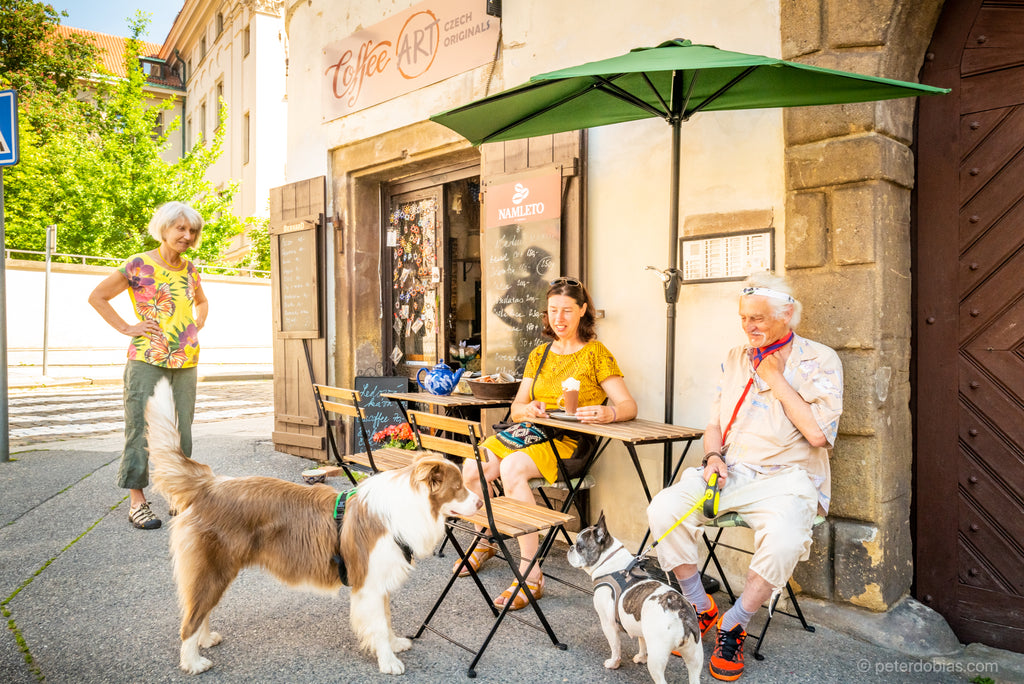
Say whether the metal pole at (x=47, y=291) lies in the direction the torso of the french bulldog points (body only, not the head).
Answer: yes

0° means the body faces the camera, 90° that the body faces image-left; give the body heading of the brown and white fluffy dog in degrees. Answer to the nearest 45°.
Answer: approximately 270°

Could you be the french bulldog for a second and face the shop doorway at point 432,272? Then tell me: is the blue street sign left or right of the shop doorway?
left

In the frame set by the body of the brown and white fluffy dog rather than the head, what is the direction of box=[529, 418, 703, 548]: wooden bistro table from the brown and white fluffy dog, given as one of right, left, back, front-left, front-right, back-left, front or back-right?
front

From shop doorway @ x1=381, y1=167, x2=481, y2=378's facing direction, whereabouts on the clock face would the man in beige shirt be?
The man in beige shirt is roughly at 10 o'clock from the shop doorway.

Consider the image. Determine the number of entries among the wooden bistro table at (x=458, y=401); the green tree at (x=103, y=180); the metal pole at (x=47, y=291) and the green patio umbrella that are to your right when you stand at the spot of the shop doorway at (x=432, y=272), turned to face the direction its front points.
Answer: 2

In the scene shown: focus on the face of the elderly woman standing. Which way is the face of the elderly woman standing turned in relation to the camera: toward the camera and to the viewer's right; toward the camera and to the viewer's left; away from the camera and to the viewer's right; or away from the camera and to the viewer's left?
toward the camera and to the viewer's right

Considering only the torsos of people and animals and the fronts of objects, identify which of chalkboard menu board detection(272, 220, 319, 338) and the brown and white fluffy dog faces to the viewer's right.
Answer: the brown and white fluffy dog

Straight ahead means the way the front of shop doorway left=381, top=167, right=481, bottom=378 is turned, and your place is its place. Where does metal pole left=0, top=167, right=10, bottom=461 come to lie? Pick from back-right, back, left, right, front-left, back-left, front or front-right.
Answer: front-right

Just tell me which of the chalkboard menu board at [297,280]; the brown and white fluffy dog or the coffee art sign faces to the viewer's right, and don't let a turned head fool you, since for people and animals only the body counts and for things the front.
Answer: the brown and white fluffy dog

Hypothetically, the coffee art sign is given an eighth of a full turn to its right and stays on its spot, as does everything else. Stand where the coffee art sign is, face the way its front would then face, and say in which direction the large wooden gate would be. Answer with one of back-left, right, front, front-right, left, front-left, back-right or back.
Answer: back-left

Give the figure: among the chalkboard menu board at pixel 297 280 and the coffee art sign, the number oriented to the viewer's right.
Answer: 0

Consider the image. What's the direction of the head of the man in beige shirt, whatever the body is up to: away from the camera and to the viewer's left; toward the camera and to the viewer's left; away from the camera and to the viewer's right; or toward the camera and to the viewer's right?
toward the camera and to the viewer's left

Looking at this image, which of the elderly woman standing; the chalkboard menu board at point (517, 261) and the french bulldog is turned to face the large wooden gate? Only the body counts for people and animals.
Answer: the elderly woman standing

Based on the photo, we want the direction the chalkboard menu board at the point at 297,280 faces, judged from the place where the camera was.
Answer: facing the viewer and to the left of the viewer

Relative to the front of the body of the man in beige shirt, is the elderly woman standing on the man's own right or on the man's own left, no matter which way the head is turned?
on the man's own right

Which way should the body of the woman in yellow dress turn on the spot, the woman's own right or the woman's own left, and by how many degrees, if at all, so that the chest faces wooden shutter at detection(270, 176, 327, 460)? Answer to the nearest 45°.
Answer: approximately 90° to the woman's own right
